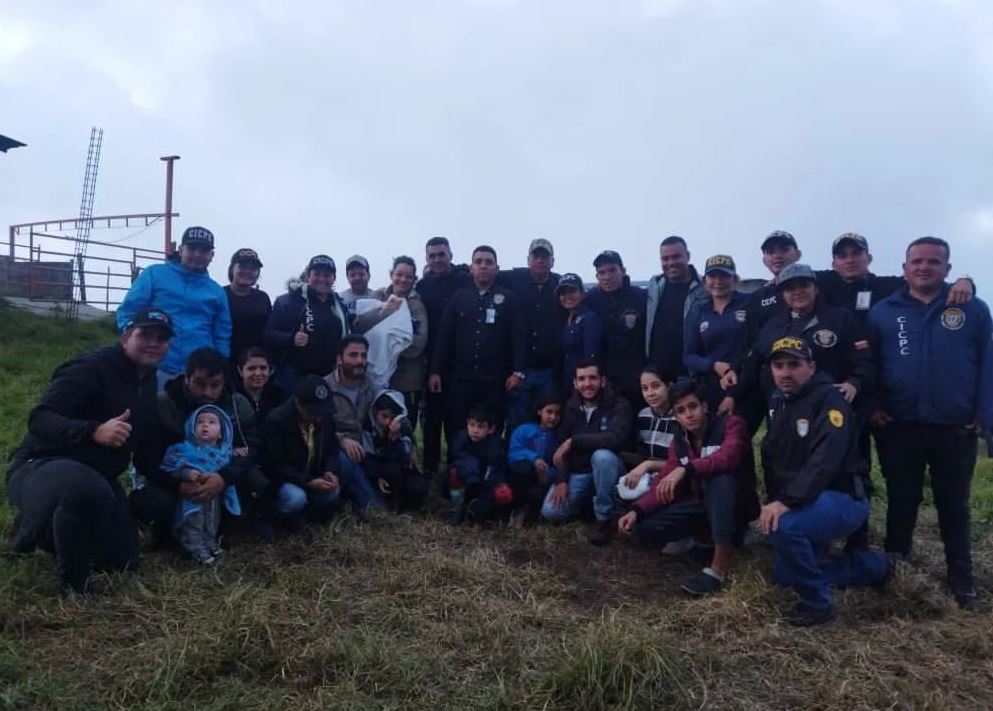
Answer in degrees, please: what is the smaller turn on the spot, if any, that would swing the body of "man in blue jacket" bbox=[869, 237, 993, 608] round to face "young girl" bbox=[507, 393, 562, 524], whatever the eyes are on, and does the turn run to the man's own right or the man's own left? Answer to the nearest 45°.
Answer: approximately 90° to the man's own right

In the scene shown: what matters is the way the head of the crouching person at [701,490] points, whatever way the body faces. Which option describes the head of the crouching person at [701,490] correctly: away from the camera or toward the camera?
toward the camera

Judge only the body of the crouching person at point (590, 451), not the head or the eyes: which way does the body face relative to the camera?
toward the camera

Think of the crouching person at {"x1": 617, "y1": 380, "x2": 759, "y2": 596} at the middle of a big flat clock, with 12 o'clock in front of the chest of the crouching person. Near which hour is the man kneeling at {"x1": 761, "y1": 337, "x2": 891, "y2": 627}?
The man kneeling is roughly at 9 o'clock from the crouching person.

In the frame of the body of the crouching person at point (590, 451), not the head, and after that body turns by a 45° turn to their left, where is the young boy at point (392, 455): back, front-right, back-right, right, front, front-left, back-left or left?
back-right

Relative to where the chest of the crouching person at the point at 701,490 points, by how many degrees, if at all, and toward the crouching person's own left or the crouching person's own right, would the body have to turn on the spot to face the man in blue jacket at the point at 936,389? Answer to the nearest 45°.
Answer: approximately 135° to the crouching person's own left

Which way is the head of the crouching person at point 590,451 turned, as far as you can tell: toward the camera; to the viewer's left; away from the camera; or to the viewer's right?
toward the camera

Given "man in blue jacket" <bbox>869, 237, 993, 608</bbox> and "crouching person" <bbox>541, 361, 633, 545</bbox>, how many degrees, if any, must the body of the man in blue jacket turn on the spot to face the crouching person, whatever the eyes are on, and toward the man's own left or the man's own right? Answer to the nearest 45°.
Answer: approximately 90° to the man's own right

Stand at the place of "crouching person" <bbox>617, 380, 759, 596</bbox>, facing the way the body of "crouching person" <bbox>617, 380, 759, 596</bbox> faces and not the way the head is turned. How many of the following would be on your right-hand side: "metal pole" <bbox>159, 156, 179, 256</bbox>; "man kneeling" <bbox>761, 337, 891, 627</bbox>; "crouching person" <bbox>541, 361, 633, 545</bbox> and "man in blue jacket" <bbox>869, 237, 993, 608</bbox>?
2

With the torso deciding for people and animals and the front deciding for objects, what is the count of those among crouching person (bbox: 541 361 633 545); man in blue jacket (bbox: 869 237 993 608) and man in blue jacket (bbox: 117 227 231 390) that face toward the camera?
3

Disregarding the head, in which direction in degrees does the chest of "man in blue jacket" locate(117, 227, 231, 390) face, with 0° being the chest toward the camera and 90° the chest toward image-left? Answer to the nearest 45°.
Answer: approximately 0°

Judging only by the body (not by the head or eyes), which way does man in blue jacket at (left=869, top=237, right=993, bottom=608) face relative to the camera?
toward the camera

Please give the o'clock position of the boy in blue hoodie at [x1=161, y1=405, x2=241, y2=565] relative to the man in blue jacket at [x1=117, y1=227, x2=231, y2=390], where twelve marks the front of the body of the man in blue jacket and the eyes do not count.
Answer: The boy in blue hoodie is roughly at 12 o'clock from the man in blue jacket.

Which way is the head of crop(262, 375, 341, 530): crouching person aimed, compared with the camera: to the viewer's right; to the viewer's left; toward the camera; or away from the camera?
toward the camera

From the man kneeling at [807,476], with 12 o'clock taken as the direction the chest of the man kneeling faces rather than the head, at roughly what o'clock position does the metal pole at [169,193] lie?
The metal pole is roughly at 3 o'clock from the man kneeling.

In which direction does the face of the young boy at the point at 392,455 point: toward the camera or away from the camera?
toward the camera

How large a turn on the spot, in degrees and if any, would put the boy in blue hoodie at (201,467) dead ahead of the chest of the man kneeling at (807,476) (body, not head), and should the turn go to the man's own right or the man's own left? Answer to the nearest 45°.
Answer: approximately 45° to the man's own right

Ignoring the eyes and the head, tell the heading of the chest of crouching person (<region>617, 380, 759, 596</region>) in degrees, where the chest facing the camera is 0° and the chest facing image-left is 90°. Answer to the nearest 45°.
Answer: approximately 45°
